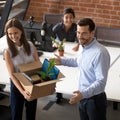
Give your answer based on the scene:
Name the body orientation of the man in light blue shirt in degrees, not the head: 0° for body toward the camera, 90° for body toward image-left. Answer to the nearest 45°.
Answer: approximately 45°
